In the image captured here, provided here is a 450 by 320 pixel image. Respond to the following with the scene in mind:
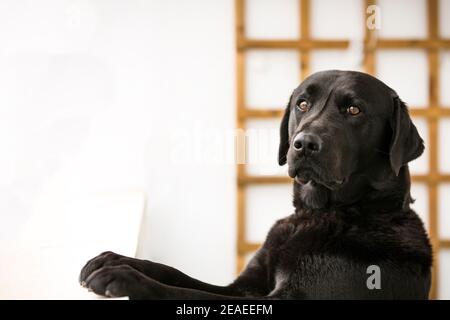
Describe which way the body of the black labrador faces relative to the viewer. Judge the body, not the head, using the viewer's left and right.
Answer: facing the viewer and to the left of the viewer
